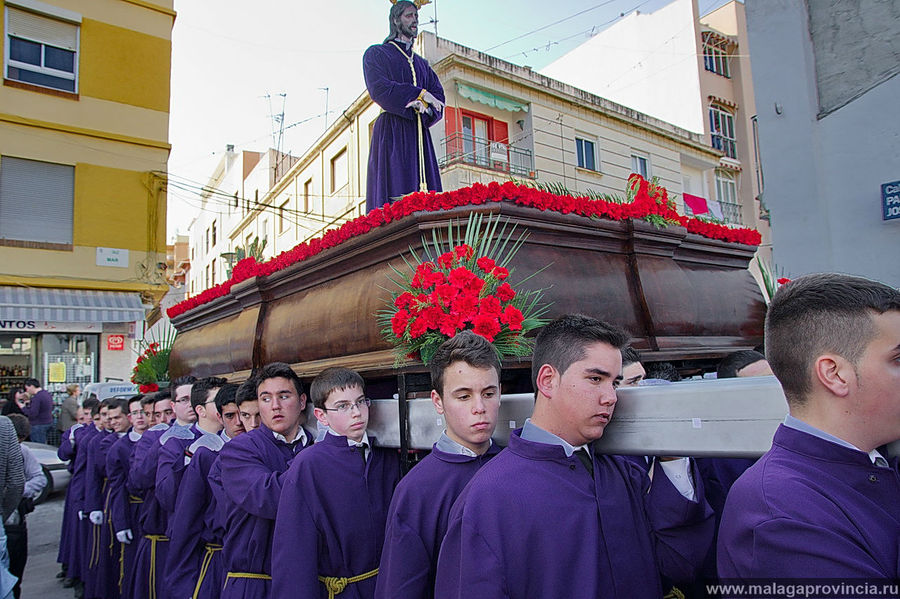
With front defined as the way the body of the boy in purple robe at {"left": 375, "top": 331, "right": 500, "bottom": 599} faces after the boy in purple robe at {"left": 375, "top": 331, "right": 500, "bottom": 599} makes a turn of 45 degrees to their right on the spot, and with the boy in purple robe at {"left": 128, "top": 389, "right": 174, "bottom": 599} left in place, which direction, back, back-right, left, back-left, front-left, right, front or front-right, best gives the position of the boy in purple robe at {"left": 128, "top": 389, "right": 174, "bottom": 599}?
back-right

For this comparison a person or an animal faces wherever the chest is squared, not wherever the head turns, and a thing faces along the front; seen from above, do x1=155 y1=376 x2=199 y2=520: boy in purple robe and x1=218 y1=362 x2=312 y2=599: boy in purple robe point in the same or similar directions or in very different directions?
same or similar directions

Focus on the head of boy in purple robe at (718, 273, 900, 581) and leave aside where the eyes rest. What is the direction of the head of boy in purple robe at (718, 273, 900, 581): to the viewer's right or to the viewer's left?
to the viewer's right

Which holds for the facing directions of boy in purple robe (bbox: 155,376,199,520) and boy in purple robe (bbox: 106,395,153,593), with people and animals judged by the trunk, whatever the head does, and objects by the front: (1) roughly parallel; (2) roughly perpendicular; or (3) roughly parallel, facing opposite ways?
roughly parallel

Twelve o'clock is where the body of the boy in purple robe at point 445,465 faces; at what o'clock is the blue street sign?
The blue street sign is roughly at 9 o'clock from the boy in purple robe.

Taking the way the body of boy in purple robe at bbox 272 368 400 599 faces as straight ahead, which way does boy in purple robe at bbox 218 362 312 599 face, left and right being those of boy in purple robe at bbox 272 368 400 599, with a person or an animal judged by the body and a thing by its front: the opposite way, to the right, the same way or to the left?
the same way

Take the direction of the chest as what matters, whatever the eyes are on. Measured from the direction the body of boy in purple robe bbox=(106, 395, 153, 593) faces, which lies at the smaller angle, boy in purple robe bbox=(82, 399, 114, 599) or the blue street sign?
the blue street sign

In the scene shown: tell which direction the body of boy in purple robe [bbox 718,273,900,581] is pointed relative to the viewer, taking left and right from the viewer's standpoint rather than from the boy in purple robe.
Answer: facing to the right of the viewer

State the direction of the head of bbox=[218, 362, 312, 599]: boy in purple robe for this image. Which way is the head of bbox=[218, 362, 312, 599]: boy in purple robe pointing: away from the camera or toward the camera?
toward the camera

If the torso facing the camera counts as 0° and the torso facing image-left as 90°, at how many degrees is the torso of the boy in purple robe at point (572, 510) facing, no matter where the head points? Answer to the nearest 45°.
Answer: approximately 315°

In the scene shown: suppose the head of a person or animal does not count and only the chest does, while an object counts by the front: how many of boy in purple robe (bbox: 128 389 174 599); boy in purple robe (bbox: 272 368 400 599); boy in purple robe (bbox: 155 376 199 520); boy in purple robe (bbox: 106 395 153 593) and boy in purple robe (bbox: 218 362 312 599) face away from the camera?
0

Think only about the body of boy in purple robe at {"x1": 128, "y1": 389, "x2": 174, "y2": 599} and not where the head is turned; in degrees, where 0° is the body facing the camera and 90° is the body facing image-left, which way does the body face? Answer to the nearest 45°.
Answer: approximately 315°

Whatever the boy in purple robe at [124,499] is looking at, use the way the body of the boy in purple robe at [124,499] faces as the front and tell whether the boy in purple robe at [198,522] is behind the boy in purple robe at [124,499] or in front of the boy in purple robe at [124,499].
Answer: in front

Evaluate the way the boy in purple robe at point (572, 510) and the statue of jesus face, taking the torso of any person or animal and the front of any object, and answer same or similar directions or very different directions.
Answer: same or similar directions

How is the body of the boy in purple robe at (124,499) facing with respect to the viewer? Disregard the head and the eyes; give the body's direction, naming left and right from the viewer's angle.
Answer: facing the viewer and to the right of the viewer
